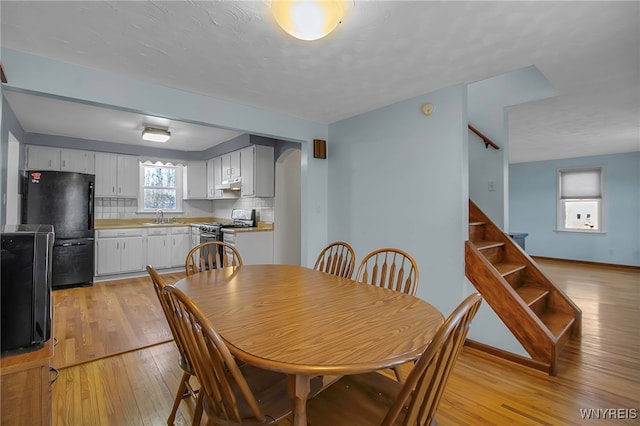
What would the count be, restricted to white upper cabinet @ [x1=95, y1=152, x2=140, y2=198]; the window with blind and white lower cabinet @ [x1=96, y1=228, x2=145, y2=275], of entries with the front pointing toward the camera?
3

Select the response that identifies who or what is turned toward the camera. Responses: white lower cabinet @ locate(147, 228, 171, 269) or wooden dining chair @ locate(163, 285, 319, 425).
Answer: the white lower cabinet

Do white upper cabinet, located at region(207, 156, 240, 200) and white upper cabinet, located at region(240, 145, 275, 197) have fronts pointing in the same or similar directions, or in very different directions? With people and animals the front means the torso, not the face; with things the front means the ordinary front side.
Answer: same or similar directions

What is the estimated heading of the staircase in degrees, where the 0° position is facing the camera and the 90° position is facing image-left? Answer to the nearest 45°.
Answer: approximately 315°

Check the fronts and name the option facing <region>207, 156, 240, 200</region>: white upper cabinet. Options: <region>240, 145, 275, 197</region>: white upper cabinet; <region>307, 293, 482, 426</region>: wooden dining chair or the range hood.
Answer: the wooden dining chair

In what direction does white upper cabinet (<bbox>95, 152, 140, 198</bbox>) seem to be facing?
toward the camera

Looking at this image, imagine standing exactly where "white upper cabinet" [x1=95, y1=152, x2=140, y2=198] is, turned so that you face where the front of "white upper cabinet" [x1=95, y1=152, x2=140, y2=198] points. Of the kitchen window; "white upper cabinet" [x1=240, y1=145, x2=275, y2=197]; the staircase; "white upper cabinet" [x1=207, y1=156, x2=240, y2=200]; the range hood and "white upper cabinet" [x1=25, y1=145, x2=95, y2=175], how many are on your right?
1

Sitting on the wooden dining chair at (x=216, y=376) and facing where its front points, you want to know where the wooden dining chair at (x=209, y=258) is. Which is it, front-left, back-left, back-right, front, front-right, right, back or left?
front-left

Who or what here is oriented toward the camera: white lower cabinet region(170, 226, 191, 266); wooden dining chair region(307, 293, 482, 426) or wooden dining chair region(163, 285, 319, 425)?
the white lower cabinet

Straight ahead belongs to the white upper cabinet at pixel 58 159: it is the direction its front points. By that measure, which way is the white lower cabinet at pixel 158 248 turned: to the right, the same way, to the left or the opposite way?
the same way

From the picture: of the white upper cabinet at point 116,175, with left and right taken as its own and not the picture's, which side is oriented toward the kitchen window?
left

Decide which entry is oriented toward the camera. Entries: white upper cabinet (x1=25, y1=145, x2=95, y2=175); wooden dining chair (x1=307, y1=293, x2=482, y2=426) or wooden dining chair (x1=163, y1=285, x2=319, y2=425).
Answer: the white upper cabinet

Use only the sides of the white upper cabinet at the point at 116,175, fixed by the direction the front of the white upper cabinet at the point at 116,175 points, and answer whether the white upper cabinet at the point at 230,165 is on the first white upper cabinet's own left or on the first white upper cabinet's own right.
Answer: on the first white upper cabinet's own left

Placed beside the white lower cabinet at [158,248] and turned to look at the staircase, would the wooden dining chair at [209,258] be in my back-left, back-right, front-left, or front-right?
front-right

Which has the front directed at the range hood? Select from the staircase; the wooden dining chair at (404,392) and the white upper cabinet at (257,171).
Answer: the wooden dining chair

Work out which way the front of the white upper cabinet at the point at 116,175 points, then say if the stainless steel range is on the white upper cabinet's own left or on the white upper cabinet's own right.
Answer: on the white upper cabinet's own left

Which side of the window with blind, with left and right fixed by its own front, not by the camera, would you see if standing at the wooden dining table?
front

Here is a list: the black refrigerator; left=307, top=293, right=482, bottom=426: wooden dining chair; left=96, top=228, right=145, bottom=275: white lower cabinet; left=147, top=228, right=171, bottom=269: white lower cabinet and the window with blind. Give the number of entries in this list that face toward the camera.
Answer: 4

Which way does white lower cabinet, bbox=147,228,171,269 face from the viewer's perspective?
toward the camera

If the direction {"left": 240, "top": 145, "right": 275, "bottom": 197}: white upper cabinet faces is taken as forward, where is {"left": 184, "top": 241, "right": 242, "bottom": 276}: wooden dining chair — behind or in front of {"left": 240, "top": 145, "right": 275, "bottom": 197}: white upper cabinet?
in front

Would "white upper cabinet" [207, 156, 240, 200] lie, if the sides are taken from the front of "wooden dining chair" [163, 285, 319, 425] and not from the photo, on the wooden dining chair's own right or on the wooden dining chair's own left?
on the wooden dining chair's own left

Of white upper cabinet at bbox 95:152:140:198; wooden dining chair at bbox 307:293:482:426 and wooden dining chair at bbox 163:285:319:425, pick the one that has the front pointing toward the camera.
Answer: the white upper cabinet
